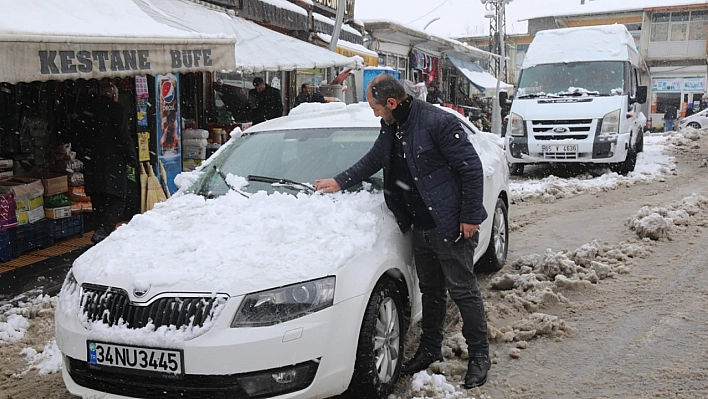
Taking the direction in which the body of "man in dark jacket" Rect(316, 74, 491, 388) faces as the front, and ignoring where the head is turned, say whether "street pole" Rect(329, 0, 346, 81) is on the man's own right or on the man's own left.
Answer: on the man's own right

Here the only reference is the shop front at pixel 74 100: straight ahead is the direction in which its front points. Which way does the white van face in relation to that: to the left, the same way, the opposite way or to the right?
to the right

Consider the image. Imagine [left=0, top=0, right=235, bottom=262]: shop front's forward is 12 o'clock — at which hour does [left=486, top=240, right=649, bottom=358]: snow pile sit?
The snow pile is roughly at 12 o'clock from the shop front.

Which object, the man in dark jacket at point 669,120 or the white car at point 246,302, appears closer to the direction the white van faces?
the white car

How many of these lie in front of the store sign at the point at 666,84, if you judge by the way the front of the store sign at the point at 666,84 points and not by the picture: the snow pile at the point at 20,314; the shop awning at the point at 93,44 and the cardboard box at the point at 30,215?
3

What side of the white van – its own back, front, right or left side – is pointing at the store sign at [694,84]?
back

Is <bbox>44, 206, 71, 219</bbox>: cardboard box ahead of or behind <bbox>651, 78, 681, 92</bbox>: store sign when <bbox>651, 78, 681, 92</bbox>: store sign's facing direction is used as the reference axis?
ahead

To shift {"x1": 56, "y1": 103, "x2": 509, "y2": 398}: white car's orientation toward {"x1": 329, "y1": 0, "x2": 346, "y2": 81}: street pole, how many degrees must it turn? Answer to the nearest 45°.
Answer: approximately 135° to its right

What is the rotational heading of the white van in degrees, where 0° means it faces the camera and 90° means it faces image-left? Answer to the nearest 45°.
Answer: approximately 0°

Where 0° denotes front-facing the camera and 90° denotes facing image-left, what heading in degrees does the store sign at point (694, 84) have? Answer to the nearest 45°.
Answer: approximately 0°

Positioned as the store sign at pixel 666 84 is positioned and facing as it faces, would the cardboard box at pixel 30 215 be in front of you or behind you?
in front

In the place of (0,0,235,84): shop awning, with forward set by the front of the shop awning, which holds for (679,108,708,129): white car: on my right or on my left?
on my left

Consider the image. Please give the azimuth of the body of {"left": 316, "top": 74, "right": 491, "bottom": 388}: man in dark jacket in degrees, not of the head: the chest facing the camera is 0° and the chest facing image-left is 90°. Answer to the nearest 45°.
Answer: approximately 45°

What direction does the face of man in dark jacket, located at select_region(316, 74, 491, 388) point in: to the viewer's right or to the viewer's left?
to the viewer's left
